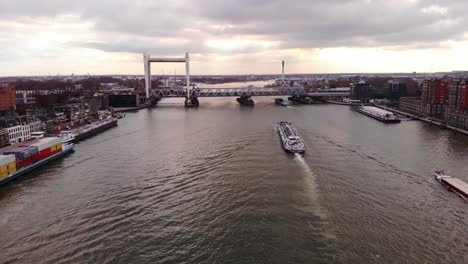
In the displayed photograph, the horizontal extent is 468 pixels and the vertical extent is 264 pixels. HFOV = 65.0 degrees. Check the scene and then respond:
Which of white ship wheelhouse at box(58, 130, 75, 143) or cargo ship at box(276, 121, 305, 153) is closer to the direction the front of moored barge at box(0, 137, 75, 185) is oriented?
the white ship wheelhouse

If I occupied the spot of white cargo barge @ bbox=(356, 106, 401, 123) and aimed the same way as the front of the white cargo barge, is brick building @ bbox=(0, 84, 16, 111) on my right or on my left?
on my left

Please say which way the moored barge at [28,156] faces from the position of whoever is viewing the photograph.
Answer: facing away from the viewer and to the right of the viewer

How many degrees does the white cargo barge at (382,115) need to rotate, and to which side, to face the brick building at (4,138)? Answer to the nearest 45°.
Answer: approximately 90° to its left

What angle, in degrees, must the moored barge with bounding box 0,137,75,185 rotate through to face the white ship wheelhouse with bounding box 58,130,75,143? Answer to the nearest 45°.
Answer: approximately 45° to its left

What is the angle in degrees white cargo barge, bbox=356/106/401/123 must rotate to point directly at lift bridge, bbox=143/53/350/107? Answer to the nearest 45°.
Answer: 0° — it already faces it

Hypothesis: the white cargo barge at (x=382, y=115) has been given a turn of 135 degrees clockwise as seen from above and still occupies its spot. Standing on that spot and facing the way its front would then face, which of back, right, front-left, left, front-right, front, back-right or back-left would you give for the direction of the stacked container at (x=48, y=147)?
back-right

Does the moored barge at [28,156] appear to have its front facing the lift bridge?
yes

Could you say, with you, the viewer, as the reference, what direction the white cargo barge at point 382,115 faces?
facing away from the viewer and to the left of the viewer

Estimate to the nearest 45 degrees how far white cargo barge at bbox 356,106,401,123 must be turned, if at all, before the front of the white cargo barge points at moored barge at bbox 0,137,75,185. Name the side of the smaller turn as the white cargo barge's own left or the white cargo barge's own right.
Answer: approximately 90° to the white cargo barge's own left
